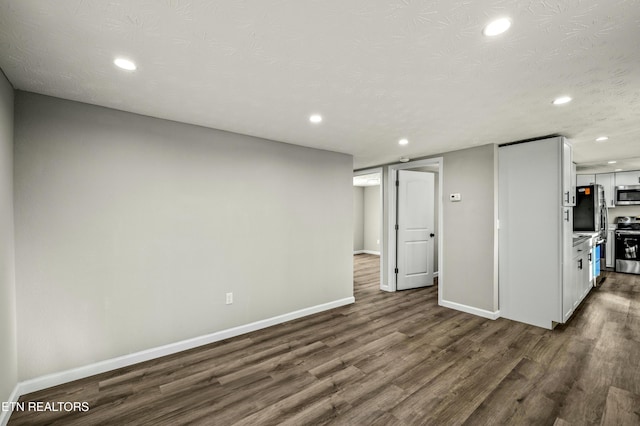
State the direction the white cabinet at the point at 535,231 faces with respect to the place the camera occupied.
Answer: facing to the right of the viewer

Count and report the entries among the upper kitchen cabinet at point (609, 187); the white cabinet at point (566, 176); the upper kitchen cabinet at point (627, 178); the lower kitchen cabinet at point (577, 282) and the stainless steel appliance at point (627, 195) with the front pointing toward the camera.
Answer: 3

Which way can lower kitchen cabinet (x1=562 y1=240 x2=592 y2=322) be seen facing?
to the viewer's right

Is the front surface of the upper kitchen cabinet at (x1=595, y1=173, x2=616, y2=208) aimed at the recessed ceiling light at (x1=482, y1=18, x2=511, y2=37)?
yes

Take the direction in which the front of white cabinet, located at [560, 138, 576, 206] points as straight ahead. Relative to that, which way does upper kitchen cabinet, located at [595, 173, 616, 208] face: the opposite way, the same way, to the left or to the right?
to the right

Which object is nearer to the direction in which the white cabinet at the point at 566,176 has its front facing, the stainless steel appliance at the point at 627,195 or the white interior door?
the stainless steel appliance

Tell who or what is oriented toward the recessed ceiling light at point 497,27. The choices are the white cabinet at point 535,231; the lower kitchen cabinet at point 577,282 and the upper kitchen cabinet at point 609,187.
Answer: the upper kitchen cabinet

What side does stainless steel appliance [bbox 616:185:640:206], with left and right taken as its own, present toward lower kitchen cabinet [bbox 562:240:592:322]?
front

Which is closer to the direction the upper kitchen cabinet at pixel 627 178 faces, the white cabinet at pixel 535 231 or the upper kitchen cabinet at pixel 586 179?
the white cabinet

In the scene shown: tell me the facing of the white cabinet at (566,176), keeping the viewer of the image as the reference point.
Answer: facing to the right of the viewer

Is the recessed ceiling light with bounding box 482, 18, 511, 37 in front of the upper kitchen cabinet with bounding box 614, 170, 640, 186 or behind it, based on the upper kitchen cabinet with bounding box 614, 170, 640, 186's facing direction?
in front

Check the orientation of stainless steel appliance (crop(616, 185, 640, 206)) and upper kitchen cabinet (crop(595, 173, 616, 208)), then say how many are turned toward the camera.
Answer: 2
